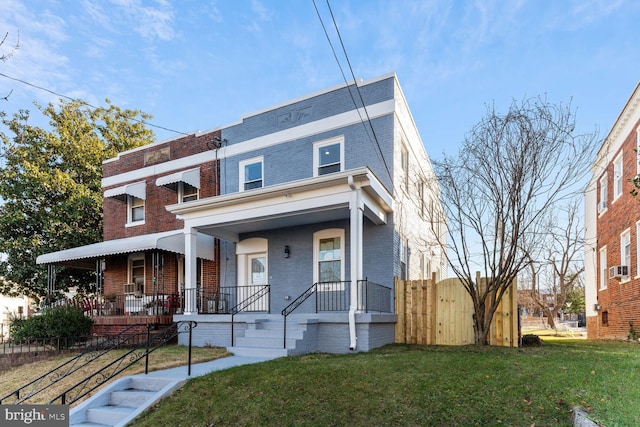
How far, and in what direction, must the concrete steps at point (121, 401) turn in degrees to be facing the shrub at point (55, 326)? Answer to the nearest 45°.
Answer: approximately 135° to its right

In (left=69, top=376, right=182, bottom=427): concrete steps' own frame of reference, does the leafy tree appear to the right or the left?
on its right

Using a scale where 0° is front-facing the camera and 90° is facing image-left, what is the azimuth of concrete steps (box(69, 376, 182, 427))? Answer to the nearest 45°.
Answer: approximately 45°

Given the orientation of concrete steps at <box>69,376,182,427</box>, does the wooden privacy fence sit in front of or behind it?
behind
